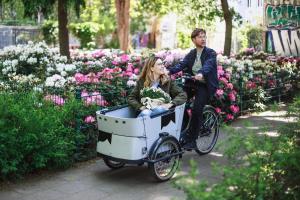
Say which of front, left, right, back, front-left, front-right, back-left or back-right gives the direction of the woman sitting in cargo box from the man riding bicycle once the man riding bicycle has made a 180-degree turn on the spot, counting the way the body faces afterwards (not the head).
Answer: back

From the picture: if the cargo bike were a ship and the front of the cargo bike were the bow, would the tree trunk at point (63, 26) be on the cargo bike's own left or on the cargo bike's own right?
on the cargo bike's own right

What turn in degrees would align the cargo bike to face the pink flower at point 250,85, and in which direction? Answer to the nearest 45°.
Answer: approximately 180°

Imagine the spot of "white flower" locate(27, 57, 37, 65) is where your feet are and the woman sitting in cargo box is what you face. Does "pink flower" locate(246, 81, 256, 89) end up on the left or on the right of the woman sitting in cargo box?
left

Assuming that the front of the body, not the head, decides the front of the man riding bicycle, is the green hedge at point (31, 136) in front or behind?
in front

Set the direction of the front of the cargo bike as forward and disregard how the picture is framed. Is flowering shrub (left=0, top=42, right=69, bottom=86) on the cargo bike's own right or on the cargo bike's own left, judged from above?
on the cargo bike's own right

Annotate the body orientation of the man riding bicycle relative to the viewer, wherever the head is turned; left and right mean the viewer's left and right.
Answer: facing the viewer and to the left of the viewer

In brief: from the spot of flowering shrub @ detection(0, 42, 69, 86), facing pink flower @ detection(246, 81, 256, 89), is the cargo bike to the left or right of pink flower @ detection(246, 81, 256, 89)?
right

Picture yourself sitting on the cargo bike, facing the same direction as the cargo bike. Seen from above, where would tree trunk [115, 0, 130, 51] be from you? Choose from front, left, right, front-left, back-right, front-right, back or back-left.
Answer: back-right
